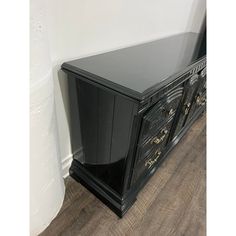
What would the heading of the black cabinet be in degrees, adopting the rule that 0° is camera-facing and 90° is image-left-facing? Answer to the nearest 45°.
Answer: approximately 315°
